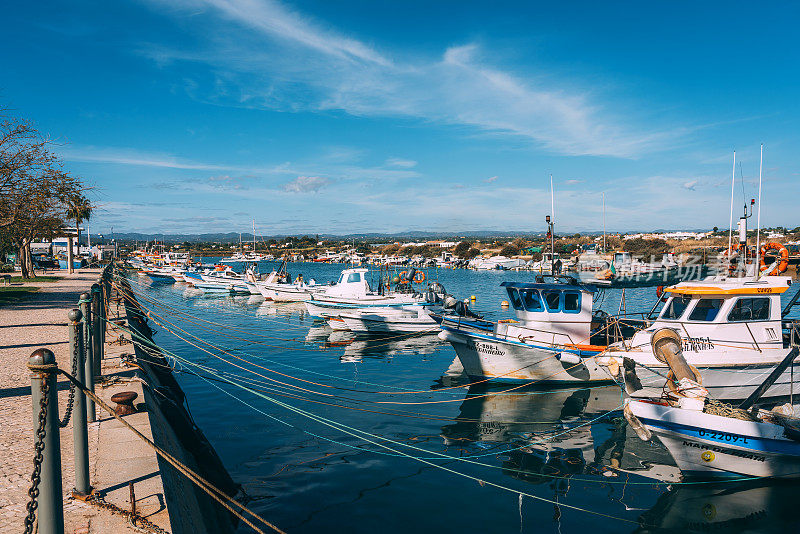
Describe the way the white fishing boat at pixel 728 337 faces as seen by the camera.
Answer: facing to the left of the viewer

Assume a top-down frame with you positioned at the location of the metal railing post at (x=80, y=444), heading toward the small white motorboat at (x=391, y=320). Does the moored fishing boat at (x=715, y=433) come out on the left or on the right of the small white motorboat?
right

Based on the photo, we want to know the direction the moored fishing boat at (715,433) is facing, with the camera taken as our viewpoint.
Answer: facing to the left of the viewer

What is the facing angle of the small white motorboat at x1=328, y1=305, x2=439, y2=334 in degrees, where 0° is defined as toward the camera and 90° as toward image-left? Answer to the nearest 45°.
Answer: approximately 90°

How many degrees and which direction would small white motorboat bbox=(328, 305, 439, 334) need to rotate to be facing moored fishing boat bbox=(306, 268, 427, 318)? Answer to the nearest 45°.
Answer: approximately 45° to its right

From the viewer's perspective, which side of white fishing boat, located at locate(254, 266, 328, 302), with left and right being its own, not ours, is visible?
left

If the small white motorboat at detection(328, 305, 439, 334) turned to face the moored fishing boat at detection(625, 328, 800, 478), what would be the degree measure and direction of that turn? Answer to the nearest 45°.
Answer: approximately 90° to its left

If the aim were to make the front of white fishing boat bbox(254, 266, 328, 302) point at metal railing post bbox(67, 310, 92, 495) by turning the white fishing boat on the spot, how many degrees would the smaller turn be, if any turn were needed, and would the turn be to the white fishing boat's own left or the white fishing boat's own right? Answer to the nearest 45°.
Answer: approximately 90° to the white fishing boat's own left

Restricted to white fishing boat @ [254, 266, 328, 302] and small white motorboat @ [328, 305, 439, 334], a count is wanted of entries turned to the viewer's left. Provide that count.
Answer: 2
